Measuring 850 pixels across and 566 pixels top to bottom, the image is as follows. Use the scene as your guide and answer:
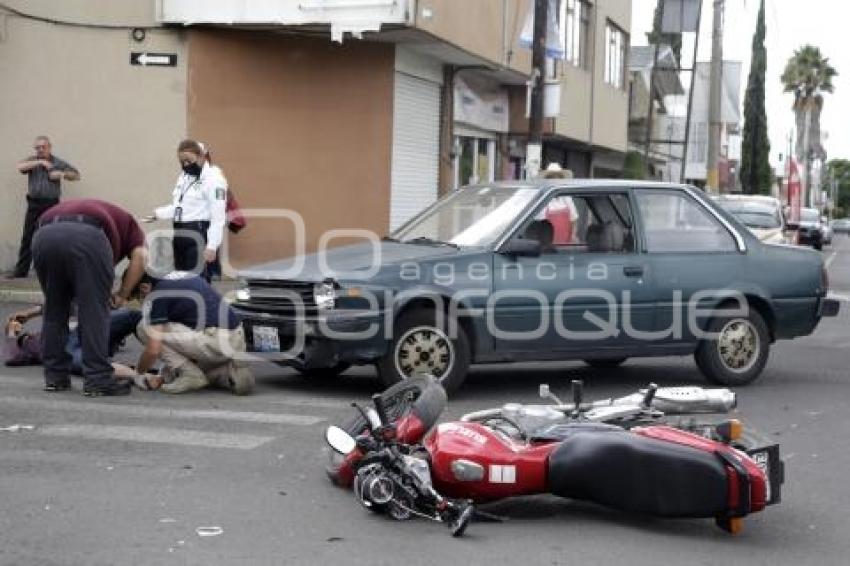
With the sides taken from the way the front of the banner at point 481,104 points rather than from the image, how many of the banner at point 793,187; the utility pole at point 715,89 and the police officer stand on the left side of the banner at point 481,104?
2

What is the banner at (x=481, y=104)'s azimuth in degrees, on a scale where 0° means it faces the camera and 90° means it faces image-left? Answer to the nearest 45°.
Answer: approximately 315°

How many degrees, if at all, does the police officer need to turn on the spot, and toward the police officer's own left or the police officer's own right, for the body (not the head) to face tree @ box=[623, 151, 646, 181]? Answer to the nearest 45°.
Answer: approximately 180°

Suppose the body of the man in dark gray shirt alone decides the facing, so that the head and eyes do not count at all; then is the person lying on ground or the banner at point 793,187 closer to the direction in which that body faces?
the person lying on ground

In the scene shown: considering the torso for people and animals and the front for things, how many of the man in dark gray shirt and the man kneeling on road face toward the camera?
1

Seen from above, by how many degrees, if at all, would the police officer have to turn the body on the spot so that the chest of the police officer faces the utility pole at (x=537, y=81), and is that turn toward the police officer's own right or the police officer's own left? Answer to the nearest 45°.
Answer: approximately 180°

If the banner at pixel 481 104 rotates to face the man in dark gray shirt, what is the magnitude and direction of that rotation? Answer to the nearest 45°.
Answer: approximately 90° to its right

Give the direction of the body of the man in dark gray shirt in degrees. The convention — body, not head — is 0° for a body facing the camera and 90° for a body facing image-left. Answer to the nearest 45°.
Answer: approximately 0°

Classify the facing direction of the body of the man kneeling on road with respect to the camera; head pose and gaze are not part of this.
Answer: to the viewer's left

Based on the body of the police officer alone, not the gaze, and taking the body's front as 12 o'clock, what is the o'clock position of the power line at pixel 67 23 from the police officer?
The power line is roughly at 4 o'clock from the police officer.
